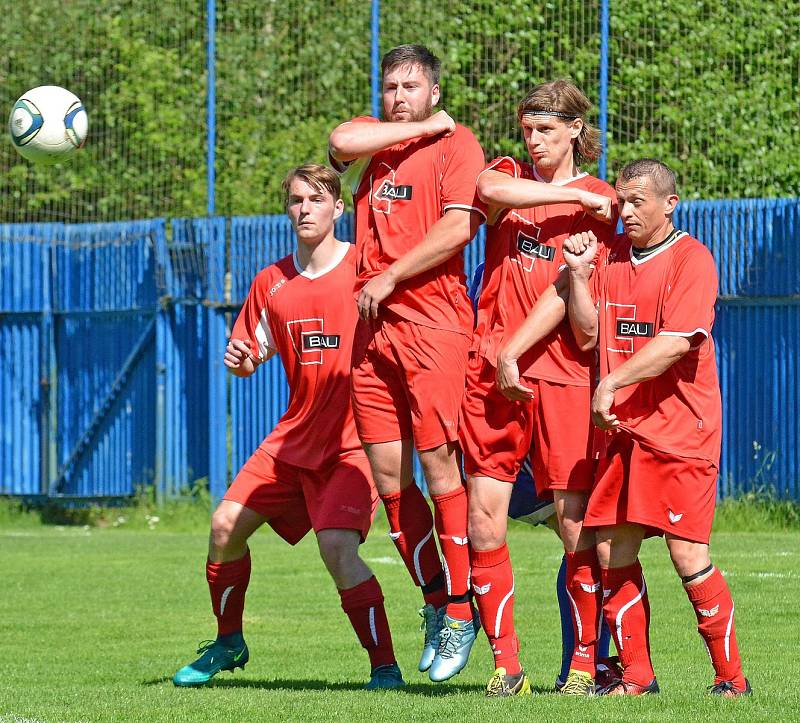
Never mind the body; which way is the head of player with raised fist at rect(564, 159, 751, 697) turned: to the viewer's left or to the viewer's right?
to the viewer's left

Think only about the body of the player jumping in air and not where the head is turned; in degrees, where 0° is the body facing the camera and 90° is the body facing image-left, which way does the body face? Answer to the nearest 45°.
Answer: approximately 45°

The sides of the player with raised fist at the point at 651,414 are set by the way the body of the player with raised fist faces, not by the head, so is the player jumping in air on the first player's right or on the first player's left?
on the first player's right

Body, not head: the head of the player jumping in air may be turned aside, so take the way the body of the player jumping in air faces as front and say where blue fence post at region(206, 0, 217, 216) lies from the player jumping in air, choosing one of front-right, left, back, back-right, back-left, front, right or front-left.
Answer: back-right

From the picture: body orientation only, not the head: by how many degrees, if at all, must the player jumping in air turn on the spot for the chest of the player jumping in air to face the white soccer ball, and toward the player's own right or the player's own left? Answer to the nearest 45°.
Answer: approximately 90° to the player's own right

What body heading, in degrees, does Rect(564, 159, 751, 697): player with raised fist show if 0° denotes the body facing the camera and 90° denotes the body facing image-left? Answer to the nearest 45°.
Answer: approximately 45°

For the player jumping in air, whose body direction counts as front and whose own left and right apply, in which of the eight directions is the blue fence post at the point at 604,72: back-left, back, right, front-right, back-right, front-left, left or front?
back-right

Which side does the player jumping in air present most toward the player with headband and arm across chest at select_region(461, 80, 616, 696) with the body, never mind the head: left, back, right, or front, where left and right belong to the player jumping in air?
left

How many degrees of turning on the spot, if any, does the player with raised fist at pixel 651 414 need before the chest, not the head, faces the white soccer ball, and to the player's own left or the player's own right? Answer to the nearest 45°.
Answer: approximately 90° to the player's own right
